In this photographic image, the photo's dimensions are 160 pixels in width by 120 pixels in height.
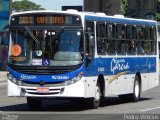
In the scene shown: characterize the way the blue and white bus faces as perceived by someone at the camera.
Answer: facing the viewer and to the left of the viewer
